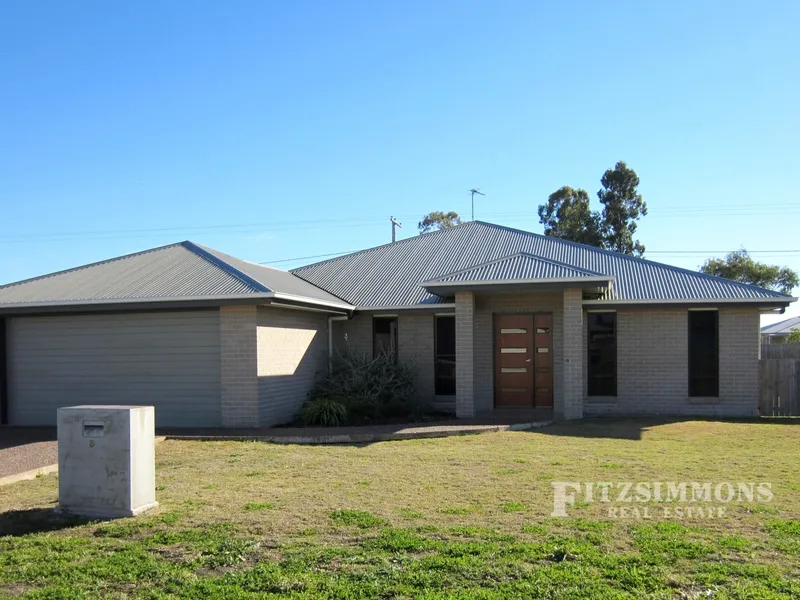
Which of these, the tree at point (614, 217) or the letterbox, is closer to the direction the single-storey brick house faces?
the letterbox

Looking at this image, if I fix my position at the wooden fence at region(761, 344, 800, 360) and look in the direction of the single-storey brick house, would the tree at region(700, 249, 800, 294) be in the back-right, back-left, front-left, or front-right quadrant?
back-right

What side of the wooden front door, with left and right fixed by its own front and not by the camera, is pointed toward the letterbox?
front

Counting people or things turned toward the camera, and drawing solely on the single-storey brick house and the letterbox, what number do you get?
2

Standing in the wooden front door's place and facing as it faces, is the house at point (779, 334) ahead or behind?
behind

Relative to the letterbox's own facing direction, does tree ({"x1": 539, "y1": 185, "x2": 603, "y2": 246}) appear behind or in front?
behind

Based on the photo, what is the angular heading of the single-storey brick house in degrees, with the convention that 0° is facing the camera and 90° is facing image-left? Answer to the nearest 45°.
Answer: approximately 0°
